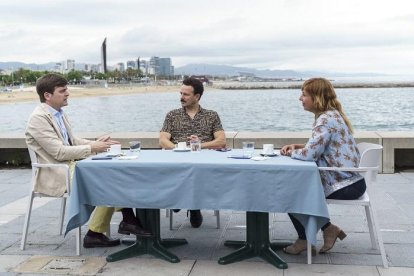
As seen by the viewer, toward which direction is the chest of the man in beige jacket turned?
to the viewer's right

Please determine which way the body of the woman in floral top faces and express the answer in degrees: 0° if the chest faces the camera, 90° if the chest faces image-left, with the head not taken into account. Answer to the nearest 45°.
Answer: approximately 90°

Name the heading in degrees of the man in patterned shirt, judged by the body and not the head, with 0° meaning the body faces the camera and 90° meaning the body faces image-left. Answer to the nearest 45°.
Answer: approximately 0°

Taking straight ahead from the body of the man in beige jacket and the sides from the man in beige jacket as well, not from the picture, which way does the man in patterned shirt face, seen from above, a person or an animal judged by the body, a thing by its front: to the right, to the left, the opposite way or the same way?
to the right

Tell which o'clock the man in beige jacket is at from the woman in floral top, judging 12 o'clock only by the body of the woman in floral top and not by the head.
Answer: The man in beige jacket is roughly at 12 o'clock from the woman in floral top.

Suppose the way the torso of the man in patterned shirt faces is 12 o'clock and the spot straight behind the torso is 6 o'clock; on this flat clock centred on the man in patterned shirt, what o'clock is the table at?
The table is roughly at 12 o'clock from the man in patterned shirt.

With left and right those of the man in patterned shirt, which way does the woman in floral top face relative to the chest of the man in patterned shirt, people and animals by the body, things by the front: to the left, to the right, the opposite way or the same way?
to the right

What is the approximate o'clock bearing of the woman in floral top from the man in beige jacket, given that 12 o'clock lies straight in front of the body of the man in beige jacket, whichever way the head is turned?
The woman in floral top is roughly at 1 o'clock from the man in beige jacket.

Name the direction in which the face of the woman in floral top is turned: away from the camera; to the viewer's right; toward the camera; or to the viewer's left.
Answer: to the viewer's left

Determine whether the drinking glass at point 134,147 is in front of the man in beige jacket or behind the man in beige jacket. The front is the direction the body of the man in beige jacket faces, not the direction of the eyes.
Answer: in front

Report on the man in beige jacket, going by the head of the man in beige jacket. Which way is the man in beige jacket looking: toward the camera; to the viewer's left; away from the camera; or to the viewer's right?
to the viewer's right

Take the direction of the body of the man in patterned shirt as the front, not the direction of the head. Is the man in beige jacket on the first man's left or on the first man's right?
on the first man's right

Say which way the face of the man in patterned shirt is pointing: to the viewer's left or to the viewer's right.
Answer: to the viewer's left
